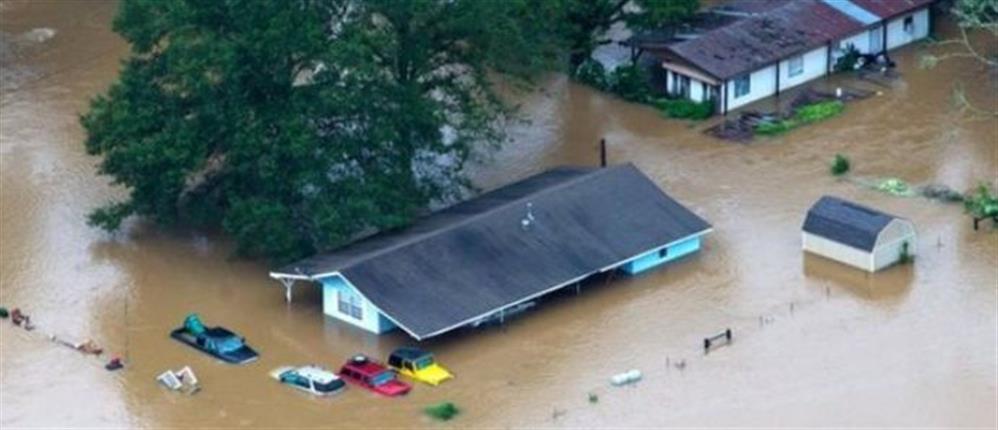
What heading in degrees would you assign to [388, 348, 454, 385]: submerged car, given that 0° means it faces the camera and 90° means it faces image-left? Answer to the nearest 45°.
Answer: approximately 315°

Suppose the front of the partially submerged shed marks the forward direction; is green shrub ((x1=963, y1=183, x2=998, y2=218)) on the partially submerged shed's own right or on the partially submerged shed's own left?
on the partially submerged shed's own left
